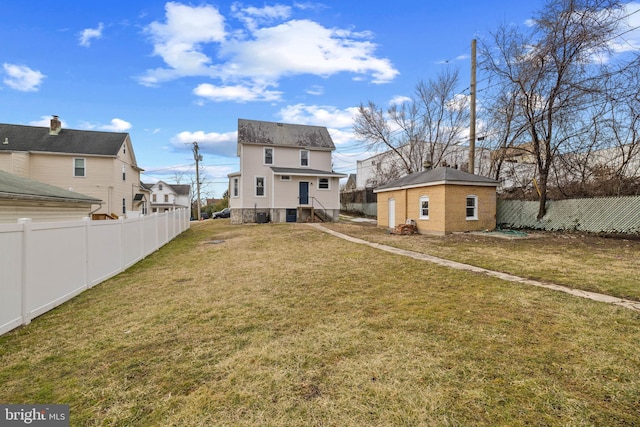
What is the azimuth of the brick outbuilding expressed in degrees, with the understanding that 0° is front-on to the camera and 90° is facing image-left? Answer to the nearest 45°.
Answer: approximately 45°

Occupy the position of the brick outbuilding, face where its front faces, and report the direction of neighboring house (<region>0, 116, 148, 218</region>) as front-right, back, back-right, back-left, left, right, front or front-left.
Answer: front-right

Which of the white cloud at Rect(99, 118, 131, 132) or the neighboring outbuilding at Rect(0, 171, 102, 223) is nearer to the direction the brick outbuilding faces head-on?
the neighboring outbuilding

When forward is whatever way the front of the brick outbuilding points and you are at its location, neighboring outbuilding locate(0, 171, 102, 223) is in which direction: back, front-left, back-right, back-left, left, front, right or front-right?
front
